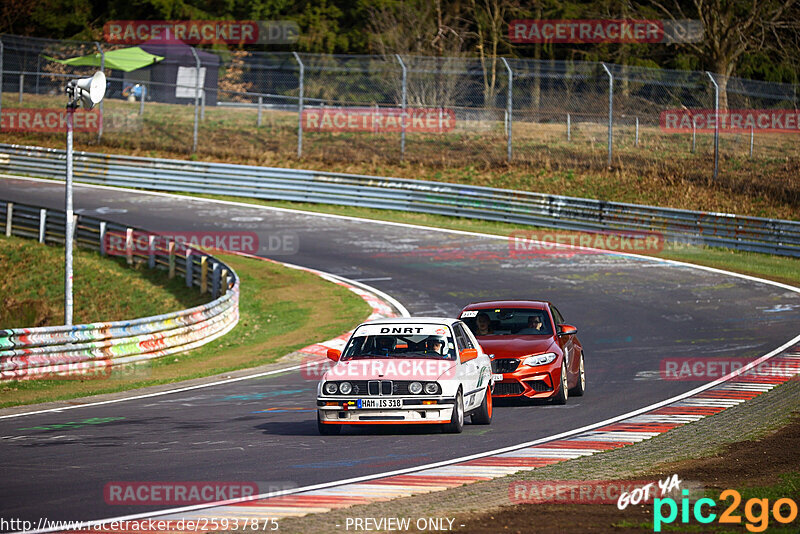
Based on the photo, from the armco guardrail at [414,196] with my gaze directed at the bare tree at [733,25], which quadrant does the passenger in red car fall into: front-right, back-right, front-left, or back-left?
back-right

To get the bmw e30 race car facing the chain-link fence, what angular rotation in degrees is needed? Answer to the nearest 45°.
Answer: approximately 180°

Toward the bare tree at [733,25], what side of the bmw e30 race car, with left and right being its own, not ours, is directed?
back

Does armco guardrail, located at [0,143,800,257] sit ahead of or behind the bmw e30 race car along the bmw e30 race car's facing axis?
behind

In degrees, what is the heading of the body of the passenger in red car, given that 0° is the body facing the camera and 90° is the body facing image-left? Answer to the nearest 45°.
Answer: approximately 45°

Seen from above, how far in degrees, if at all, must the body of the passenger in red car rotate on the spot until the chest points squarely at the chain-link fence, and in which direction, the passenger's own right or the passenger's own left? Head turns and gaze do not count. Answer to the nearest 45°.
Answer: approximately 135° to the passenger's own right

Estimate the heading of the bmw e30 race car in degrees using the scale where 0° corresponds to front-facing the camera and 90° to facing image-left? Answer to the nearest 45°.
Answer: approximately 0°

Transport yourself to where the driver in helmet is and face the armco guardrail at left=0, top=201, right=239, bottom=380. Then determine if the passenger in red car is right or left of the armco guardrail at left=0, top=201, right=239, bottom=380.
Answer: right

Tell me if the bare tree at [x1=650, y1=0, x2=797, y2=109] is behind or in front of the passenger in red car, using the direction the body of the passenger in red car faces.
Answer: behind

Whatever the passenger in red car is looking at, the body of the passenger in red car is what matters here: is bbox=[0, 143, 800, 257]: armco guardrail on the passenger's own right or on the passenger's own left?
on the passenger's own right

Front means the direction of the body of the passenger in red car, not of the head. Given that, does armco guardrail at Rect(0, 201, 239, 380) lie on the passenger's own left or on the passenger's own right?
on the passenger's own right
